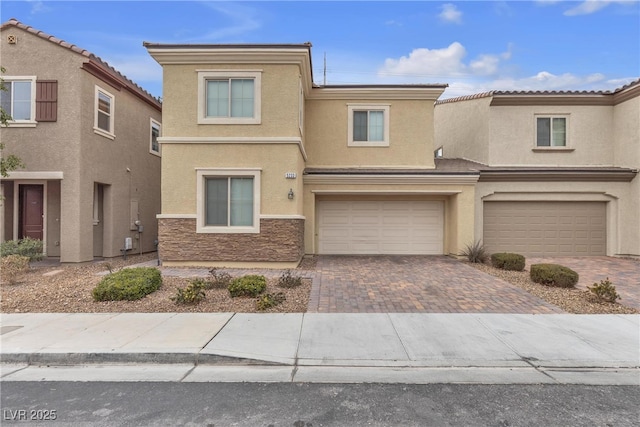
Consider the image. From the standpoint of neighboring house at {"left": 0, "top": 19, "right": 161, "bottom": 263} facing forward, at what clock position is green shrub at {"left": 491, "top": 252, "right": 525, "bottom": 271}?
The green shrub is roughly at 10 o'clock from the neighboring house.

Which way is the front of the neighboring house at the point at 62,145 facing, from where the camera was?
facing the viewer

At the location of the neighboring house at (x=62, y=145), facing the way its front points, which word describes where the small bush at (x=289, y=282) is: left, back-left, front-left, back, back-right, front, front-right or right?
front-left

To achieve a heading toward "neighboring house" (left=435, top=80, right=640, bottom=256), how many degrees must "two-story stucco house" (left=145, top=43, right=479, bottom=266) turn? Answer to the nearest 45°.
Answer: approximately 90° to its left

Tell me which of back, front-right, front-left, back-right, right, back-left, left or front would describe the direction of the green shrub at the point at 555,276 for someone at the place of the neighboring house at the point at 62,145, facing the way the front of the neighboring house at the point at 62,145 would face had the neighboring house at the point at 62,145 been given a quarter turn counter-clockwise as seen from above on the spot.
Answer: front-right

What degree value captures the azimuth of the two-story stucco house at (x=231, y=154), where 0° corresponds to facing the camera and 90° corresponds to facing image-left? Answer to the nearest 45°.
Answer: approximately 0°

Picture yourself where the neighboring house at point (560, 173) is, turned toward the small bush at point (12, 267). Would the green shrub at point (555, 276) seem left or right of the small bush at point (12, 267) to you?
left

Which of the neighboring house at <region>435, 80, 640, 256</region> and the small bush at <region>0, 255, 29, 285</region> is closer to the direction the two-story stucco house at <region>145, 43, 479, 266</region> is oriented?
the small bush

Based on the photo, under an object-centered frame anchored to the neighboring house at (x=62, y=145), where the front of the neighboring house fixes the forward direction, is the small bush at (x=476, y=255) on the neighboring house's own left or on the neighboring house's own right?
on the neighboring house's own left

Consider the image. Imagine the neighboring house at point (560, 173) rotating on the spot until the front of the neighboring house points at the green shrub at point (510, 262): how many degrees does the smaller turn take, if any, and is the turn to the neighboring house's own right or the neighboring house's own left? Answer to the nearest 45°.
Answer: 0° — it already faces it

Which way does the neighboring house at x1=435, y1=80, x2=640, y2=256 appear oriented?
toward the camera

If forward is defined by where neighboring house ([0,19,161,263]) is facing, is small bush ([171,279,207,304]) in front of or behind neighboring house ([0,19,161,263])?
in front

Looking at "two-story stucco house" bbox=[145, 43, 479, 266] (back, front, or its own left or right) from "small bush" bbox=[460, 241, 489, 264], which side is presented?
left

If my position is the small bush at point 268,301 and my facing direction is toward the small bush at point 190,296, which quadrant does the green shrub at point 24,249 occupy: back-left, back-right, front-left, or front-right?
front-right

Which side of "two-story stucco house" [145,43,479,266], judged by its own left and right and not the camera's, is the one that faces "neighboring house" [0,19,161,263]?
right

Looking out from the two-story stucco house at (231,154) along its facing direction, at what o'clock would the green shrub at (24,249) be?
The green shrub is roughly at 3 o'clock from the two-story stucco house.
